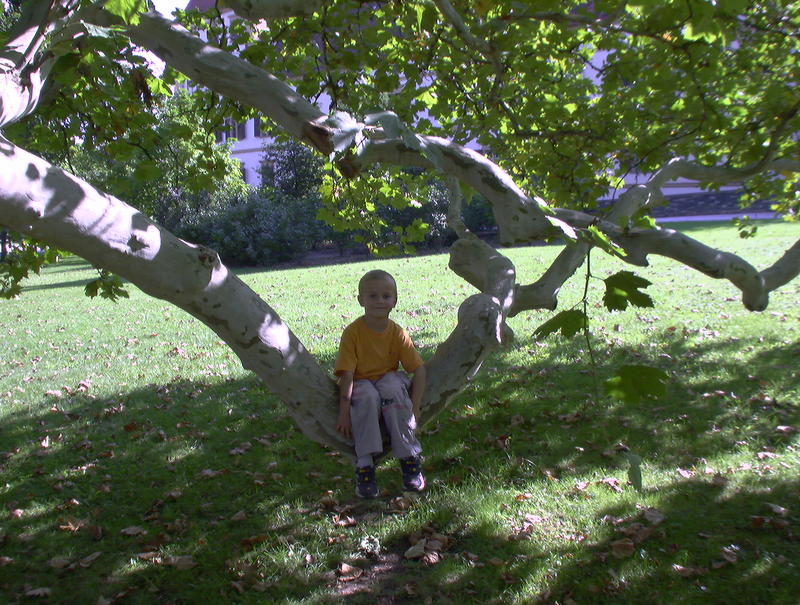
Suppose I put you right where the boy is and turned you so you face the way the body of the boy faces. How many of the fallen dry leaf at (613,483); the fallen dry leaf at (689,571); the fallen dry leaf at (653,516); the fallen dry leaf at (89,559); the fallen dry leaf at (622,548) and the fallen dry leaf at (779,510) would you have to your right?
1

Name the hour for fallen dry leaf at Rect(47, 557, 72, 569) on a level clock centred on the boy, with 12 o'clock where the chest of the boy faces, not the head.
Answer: The fallen dry leaf is roughly at 3 o'clock from the boy.

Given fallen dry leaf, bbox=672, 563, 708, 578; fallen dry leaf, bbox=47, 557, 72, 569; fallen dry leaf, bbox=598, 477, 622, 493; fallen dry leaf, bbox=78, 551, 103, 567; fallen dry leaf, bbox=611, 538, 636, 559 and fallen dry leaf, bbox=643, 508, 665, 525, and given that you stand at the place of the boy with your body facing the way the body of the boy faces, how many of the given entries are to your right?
2

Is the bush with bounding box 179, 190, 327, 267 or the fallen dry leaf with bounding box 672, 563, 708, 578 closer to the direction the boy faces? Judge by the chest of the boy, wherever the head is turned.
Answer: the fallen dry leaf

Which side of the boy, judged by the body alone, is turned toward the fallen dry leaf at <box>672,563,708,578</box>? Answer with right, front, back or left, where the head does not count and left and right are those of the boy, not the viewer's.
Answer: left

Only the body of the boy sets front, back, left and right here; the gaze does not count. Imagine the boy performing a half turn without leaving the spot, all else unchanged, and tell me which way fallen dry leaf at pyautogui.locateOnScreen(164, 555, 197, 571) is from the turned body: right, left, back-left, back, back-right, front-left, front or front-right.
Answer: left

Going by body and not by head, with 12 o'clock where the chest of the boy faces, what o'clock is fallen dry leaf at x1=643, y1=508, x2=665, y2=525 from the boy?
The fallen dry leaf is roughly at 9 o'clock from the boy.

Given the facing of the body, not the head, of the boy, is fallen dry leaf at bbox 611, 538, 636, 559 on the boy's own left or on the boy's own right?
on the boy's own left

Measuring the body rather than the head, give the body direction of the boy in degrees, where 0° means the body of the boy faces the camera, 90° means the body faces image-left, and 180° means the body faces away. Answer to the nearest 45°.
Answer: approximately 0°

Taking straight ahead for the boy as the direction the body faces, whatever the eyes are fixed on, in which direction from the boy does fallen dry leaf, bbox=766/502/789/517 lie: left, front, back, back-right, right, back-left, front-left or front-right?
left

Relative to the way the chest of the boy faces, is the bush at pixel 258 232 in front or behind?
behind

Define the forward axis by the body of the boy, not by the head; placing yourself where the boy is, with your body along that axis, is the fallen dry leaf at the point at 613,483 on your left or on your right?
on your left
